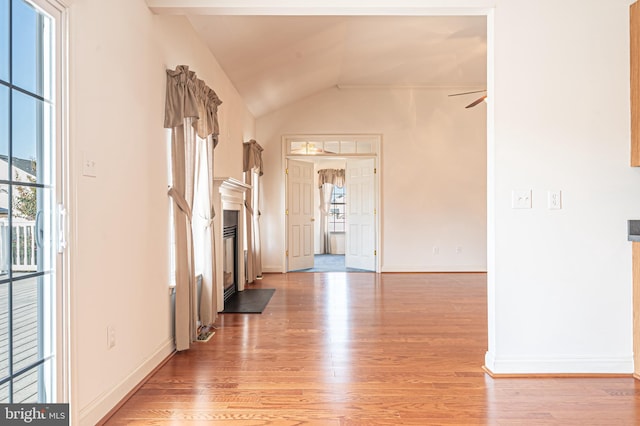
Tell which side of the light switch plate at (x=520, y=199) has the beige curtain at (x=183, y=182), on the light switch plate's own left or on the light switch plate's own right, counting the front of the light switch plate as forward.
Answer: on the light switch plate's own right

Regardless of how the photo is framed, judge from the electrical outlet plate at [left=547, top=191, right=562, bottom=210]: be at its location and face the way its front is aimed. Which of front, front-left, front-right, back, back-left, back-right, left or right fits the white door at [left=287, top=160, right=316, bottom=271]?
back-right

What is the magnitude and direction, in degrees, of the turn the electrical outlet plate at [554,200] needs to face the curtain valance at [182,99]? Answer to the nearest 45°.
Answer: approximately 90° to its right

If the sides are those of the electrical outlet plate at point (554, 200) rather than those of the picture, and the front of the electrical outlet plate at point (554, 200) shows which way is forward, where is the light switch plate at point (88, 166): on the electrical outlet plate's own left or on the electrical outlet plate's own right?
on the electrical outlet plate's own right

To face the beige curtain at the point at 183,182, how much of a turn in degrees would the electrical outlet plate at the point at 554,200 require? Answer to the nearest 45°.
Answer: approximately 90° to its right

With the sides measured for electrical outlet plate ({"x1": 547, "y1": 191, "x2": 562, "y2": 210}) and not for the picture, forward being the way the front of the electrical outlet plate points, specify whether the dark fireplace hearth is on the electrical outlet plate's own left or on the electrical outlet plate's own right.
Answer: on the electrical outlet plate's own right

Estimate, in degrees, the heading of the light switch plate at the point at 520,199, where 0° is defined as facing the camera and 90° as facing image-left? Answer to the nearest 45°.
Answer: approximately 0°

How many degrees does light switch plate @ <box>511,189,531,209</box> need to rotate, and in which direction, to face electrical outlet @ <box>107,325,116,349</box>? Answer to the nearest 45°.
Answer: approximately 45° to its right
